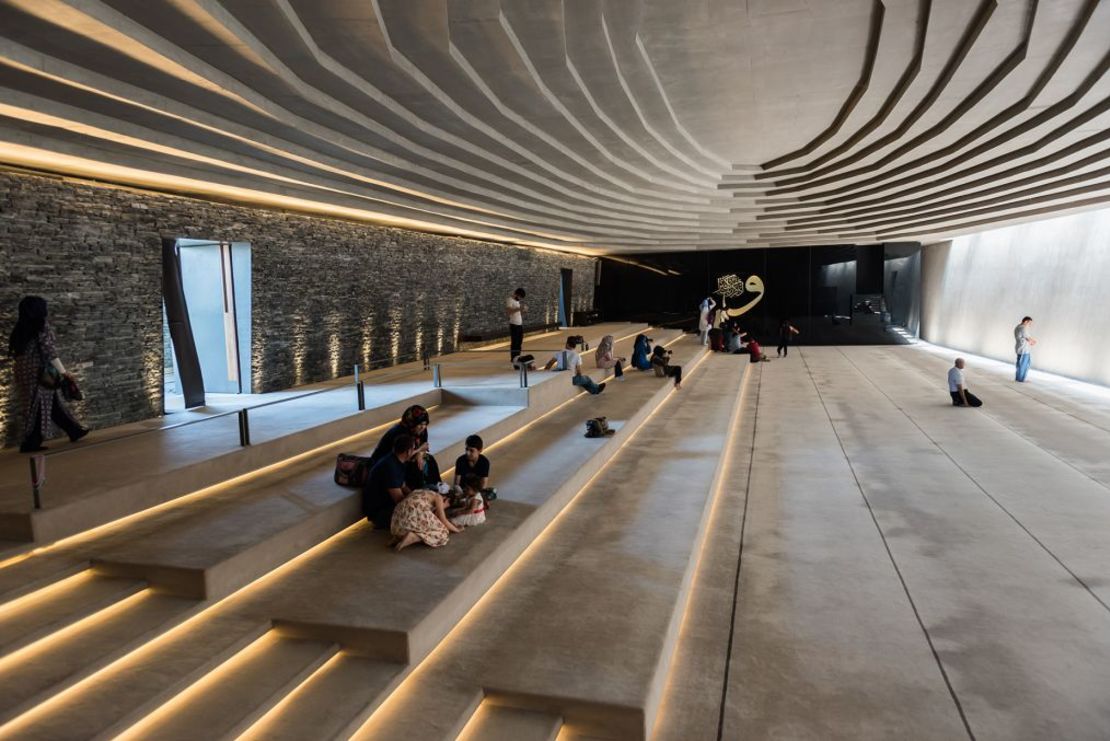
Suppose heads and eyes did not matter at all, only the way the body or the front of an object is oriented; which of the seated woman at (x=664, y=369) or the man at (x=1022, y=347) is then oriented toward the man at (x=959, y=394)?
the seated woman

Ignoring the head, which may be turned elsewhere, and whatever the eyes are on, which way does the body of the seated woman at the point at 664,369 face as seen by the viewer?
to the viewer's right

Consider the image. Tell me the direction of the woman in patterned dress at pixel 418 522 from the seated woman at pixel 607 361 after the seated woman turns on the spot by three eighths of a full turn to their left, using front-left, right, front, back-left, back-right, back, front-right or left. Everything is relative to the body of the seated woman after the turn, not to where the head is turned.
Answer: back-left

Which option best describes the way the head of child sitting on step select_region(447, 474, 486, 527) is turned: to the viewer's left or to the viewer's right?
to the viewer's left

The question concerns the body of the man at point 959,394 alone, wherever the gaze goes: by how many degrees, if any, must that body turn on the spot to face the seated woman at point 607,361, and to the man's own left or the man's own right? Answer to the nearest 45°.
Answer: approximately 180°

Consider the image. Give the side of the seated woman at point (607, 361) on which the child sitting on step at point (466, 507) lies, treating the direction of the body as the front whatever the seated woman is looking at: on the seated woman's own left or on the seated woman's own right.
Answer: on the seated woman's own right

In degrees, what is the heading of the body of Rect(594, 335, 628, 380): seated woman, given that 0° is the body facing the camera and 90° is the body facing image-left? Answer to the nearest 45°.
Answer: approximately 270°

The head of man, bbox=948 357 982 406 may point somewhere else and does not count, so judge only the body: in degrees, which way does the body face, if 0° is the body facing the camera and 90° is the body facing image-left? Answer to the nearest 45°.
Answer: approximately 270°

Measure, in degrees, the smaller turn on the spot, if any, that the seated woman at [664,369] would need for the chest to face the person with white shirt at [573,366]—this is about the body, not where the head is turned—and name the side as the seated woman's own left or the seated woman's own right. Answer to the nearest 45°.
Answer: approximately 135° to the seated woman's own right
